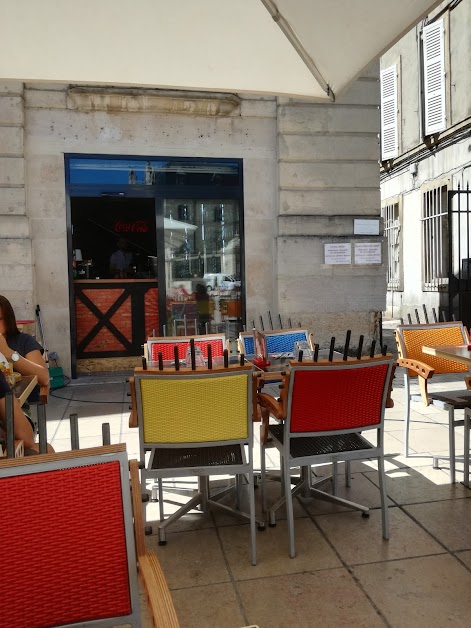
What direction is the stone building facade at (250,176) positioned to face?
toward the camera

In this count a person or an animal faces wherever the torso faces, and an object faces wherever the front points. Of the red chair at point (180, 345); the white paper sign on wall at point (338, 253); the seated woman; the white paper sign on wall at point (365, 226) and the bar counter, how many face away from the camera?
0

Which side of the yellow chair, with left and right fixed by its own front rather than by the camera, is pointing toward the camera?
back

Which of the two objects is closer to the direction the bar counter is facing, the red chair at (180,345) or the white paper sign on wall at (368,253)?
the red chair

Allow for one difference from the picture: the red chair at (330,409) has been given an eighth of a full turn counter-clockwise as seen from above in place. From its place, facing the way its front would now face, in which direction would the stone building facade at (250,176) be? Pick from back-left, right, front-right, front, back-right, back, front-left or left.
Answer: right

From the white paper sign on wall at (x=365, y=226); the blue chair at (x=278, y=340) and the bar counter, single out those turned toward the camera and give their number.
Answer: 3

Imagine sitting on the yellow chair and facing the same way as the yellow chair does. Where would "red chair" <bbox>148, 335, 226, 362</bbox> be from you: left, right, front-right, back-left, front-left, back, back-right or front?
front

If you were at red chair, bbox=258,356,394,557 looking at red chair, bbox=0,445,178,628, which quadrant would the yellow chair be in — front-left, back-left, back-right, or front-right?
front-right

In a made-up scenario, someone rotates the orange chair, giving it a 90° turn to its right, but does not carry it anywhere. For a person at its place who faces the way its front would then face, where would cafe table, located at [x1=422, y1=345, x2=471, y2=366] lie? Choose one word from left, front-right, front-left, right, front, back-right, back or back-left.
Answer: front-left

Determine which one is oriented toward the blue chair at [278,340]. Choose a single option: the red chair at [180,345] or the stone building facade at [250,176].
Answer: the stone building facade

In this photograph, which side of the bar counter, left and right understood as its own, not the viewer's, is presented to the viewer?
front

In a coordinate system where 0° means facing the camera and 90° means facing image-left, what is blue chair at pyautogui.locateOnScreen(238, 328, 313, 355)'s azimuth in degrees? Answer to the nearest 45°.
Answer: approximately 0°

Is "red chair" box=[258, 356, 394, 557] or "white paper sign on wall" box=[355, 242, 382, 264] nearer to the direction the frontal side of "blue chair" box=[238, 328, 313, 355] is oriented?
the red chair

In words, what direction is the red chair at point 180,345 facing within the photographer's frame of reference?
facing the viewer
